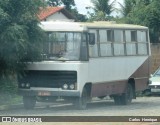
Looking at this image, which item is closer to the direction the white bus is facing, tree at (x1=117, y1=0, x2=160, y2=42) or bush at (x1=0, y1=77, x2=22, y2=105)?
the bush

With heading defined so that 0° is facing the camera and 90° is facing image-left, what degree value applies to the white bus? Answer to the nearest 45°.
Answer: approximately 45°

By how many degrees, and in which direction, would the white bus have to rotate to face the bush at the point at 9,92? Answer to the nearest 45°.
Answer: approximately 90° to its right

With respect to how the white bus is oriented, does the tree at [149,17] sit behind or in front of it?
behind
